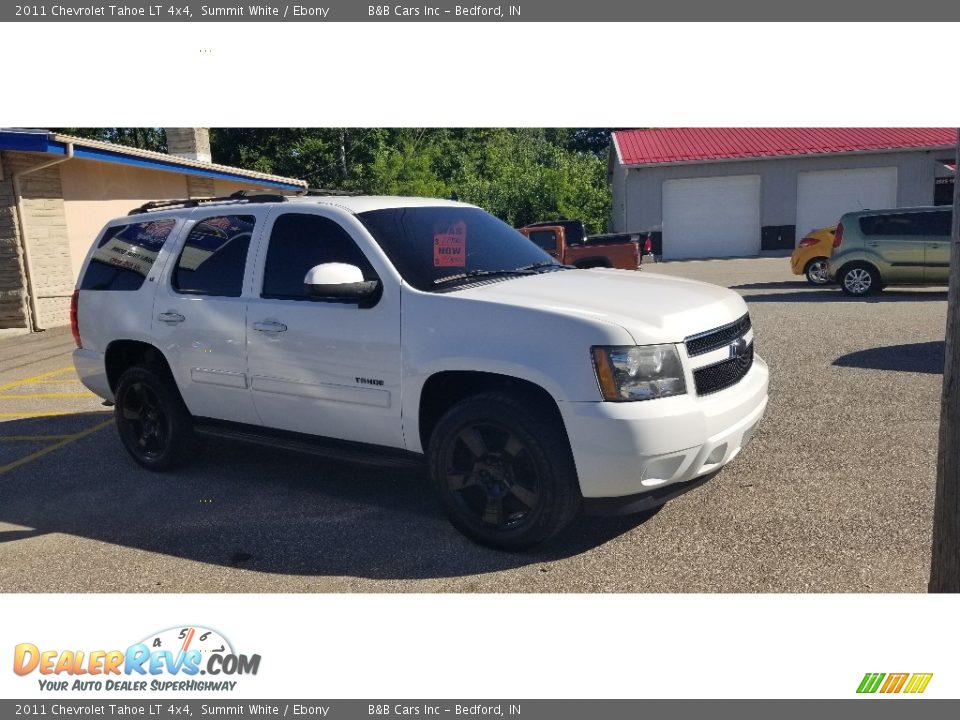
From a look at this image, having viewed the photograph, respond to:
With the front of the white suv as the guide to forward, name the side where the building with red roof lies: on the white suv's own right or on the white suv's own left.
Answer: on the white suv's own left

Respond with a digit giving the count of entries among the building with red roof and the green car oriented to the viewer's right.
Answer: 1

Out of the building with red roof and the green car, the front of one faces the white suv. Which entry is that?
the building with red roof

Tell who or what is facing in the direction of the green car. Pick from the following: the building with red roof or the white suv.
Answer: the building with red roof

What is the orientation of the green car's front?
to the viewer's right

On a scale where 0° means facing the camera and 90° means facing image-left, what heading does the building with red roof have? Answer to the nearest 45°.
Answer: approximately 0°

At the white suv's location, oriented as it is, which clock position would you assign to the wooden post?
The wooden post is roughly at 12 o'clock from the white suv.

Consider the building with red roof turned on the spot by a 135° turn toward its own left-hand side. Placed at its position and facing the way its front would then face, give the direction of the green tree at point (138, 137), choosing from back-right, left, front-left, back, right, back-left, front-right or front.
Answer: back-left

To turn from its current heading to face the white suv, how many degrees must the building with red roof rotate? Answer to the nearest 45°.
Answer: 0° — it already faces it

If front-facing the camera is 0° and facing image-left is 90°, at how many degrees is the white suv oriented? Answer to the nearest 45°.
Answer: approximately 315°
